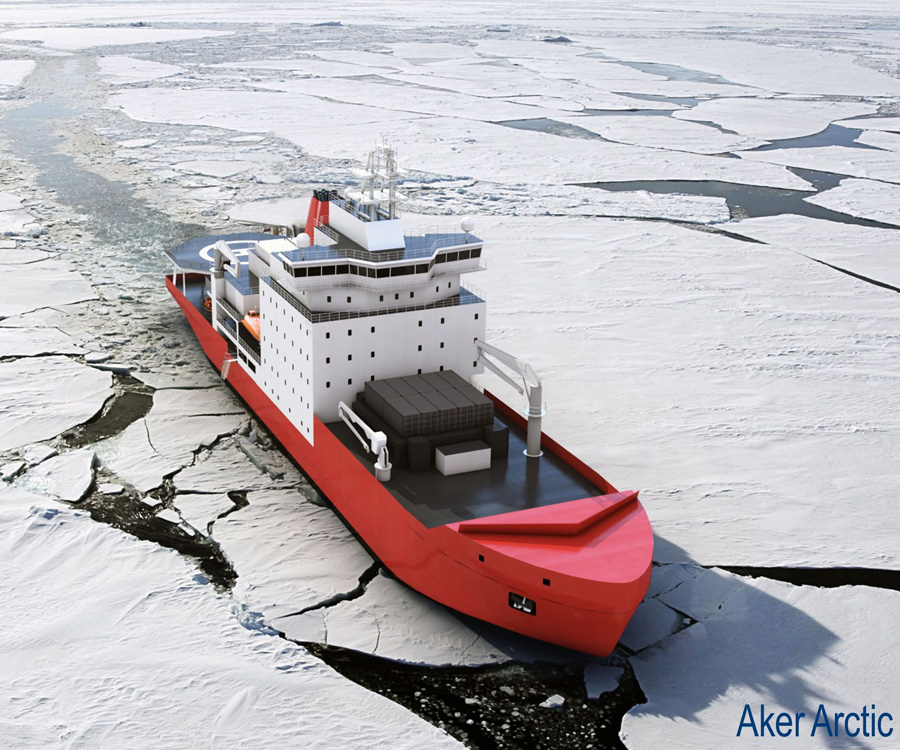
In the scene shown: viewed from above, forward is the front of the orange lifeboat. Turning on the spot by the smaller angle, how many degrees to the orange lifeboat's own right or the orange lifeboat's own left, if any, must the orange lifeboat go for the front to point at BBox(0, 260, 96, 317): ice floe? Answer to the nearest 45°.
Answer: approximately 180°

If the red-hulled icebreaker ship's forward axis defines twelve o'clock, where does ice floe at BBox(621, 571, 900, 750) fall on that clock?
The ice floe is roughly at 12 o'clock from the red-hulled icebreaker ship.

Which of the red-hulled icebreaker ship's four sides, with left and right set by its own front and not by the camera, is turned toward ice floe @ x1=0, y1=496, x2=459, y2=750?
right

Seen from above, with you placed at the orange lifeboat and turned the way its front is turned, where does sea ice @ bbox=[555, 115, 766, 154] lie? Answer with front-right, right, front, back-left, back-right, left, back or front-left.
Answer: left

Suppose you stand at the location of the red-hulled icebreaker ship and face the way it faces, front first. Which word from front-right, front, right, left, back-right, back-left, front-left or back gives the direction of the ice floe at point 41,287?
back

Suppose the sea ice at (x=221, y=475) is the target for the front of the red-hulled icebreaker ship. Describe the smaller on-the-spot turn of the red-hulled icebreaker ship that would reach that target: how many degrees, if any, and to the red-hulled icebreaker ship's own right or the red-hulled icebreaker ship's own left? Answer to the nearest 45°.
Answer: approximately 135° to the red-hulled icebreaker ship's own right

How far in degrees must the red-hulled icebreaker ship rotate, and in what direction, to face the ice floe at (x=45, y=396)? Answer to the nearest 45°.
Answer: approximately 180°

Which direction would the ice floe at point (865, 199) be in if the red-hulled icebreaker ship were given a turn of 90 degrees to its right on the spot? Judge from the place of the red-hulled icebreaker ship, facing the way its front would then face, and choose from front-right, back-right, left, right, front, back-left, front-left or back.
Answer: back

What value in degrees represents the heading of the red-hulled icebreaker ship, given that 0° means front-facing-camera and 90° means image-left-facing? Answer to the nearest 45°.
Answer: approximately 315°

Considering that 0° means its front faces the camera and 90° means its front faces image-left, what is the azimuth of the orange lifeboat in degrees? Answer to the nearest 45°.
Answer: approximately 315°

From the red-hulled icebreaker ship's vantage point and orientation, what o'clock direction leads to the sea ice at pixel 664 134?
The sea ice is roughly at 8 o'clock from the red-hulled icebreaker ship.

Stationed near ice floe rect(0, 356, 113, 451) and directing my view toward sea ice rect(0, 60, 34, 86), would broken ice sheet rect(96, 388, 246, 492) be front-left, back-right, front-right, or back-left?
back-right
